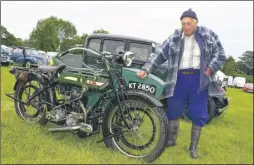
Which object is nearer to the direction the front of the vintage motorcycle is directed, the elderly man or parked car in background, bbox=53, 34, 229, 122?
the elderly man

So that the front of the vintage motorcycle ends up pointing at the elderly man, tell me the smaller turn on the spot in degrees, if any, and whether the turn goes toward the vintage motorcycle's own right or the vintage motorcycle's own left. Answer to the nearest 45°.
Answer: approximately 45° to the vintage motorcycle's own left

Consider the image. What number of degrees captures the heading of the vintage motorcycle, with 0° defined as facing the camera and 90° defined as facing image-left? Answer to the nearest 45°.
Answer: approximately 315°
